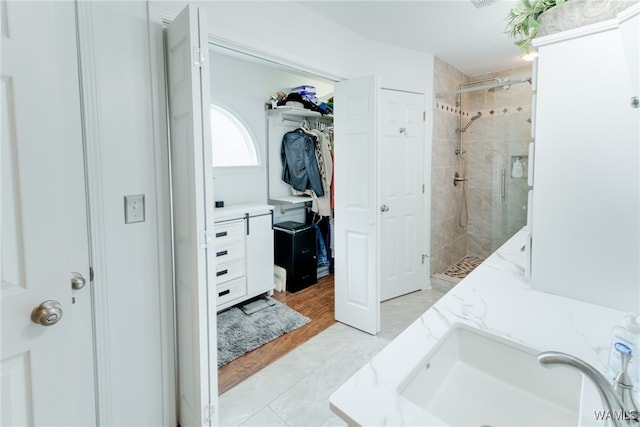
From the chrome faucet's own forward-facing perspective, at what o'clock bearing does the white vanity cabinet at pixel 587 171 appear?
The white vanity cabinet is roughly at 3 o'clock from the chrome faucet.

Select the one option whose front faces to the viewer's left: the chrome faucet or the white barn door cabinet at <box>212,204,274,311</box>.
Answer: the chrome faucet

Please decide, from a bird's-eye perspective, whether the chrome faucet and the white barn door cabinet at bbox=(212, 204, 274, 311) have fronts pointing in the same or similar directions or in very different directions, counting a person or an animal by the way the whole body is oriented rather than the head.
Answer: very different directions

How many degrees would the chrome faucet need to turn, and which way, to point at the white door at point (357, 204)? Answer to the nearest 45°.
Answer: approximately 45° to its right

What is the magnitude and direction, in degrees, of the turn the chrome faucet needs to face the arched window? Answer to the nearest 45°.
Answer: approximately 45° to its right

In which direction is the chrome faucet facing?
to the viewer's left

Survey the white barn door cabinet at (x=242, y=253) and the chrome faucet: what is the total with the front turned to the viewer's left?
1

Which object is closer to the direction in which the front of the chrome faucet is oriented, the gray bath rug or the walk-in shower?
the gray bath rug

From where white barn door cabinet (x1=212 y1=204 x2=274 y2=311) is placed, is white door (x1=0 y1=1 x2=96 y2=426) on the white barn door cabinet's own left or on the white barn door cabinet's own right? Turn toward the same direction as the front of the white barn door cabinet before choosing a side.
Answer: on the white barn door cabinet's own right
